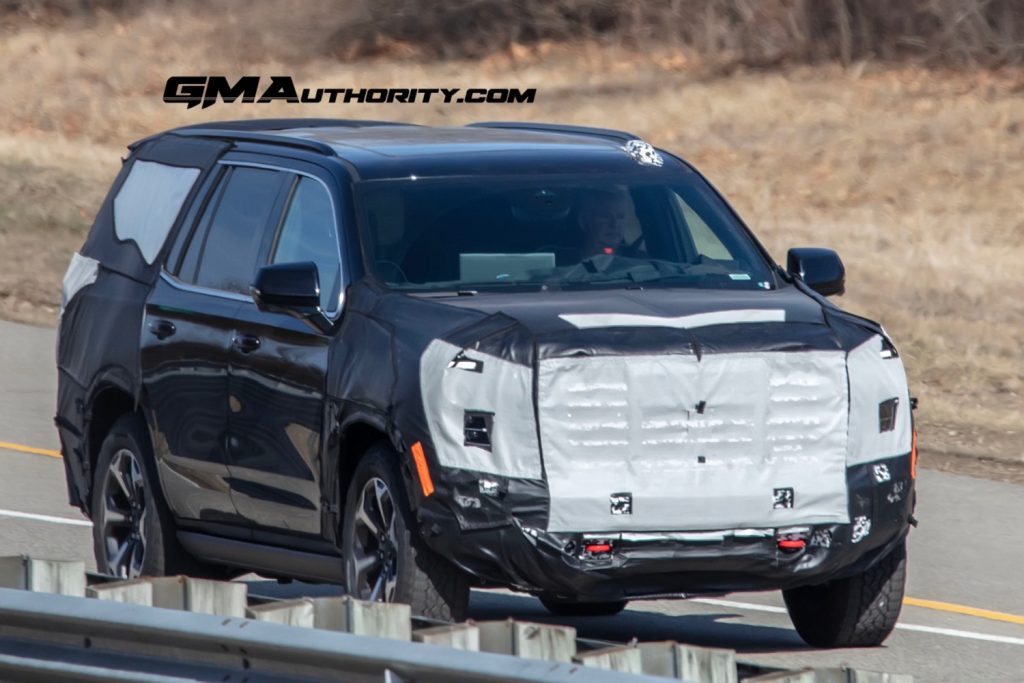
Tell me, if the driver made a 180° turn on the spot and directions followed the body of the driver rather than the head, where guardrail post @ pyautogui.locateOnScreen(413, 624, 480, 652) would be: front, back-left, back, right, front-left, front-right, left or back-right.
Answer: back-left

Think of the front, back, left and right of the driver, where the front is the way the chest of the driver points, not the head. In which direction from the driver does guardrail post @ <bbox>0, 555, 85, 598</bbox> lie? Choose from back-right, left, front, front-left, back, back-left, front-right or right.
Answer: right

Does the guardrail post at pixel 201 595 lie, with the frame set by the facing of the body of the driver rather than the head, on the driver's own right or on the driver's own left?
on the driver's own right

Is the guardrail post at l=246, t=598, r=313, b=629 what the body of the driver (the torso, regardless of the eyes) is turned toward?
no

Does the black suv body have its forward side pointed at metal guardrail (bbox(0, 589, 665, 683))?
no

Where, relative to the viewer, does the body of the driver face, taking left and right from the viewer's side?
facing the viewer and to the right of the viewer

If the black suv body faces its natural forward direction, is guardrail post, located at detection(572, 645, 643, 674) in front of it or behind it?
in front

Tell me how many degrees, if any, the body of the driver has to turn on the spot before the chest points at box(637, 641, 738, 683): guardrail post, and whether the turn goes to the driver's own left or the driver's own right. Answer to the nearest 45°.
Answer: approximately 45° to the driver's own right

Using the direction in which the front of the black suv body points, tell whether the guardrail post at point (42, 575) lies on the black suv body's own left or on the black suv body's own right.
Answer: on the black suv body's own right

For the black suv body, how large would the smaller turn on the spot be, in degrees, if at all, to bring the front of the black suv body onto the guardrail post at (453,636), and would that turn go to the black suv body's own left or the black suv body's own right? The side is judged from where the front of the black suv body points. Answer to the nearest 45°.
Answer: approximately 45° to the black suv body's own right

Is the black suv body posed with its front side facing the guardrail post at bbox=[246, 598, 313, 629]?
no

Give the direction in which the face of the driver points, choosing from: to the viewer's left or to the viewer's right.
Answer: to the viewer's right
